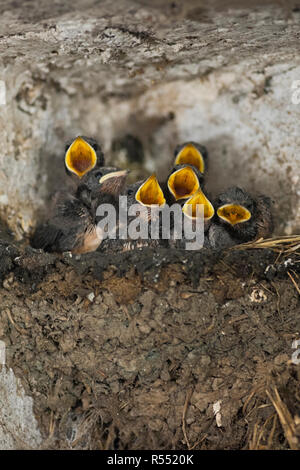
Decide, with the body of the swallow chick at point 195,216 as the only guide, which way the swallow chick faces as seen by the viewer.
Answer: toward the camera
